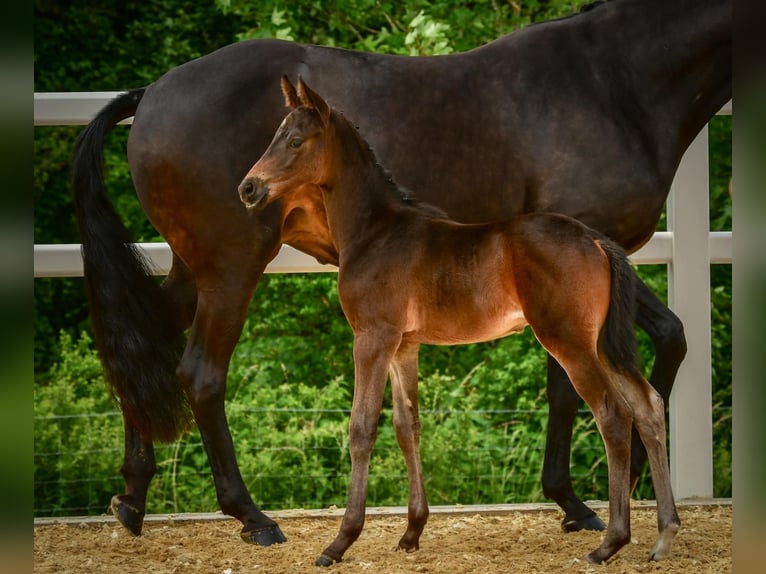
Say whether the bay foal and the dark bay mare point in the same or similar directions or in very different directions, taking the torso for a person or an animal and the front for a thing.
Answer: very different directions

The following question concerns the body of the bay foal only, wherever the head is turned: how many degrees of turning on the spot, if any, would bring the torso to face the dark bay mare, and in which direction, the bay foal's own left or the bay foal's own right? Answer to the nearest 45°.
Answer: approximately 90° to the bay foal's own right

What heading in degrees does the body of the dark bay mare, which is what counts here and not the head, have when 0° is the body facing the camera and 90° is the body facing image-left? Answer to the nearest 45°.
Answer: approximately 270°

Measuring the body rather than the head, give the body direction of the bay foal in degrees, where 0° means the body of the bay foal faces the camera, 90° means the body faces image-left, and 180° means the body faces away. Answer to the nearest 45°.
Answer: approximately 90°

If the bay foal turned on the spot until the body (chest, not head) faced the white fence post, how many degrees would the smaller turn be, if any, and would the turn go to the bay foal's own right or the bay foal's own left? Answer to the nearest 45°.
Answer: approximately 135° to the bay foal's own right

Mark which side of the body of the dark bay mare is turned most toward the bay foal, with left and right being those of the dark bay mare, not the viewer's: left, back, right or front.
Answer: right

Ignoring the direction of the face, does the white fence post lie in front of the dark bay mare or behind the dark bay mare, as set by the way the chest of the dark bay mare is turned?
in front

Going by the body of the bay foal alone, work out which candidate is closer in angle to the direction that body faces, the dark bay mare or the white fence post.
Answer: the dark bay mare

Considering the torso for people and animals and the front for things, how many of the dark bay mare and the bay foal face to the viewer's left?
1
